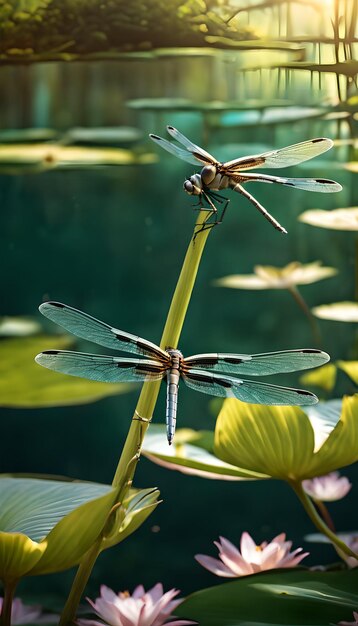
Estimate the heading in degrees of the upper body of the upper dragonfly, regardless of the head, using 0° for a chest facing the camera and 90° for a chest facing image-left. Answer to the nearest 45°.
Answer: approximately 45°

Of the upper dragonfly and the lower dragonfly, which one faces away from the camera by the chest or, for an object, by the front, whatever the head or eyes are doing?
the lower dragonfly

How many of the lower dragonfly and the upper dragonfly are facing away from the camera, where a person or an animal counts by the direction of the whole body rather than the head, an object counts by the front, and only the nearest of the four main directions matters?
1

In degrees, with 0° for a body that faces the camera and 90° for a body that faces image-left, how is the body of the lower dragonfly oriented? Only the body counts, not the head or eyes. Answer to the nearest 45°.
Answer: approximately 180°
